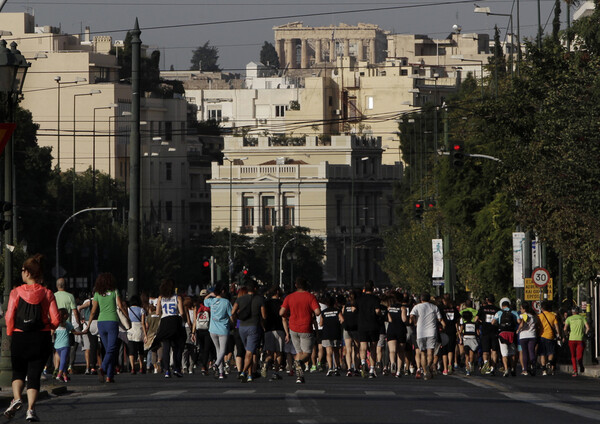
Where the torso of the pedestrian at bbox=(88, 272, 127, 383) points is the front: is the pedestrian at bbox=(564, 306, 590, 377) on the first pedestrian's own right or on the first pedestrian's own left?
on the first pedestrian's own right

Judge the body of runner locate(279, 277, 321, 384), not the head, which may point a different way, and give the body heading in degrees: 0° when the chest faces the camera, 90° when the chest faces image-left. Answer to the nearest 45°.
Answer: approximately 180°

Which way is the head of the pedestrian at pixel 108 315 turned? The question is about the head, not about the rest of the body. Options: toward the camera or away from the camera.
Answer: away from the camera

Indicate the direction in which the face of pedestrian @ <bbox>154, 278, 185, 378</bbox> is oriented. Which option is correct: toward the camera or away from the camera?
away from the camera

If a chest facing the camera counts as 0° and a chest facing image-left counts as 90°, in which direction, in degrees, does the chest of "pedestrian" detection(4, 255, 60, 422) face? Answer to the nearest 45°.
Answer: approximately 180°

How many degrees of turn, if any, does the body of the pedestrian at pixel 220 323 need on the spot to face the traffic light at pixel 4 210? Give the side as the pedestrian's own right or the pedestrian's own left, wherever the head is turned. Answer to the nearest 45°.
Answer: approximately 135° to the pedestrian's own left

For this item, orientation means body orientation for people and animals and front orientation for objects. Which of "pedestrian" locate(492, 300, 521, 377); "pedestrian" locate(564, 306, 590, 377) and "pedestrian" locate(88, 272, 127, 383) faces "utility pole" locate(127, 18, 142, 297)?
"pedestrian" locate(88, 272, 127, 383)

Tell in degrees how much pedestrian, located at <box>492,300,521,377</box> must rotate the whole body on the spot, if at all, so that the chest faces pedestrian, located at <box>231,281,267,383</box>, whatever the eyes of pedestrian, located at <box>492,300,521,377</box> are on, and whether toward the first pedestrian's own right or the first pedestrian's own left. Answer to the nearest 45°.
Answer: approximately 135° to the first pedestrian's own left

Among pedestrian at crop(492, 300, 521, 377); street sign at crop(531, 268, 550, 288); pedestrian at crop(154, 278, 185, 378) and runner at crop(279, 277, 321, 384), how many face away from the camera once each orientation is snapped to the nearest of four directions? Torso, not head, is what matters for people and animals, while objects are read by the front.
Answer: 3

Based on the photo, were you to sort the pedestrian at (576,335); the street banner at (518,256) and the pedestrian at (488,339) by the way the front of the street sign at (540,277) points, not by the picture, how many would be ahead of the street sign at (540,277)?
2

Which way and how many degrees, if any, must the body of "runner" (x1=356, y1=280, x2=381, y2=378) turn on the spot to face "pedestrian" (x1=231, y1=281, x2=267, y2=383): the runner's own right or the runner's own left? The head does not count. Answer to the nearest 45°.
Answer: approximately 135° to the runner's own left

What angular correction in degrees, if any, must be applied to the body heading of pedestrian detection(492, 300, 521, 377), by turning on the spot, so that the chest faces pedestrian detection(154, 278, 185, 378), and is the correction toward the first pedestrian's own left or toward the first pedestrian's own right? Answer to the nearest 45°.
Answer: approximately 135° to the first pedestrian's own left

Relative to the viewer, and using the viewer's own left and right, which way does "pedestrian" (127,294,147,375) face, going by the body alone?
facing away from the viewer

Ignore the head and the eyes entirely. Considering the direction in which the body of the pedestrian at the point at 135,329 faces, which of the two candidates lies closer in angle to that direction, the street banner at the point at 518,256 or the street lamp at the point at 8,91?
the street banner

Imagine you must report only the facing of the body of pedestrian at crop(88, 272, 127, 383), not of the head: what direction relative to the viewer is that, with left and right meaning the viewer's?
facing away from the viewer

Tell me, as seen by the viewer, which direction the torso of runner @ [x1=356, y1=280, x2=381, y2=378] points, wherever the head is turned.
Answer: away from the camera
